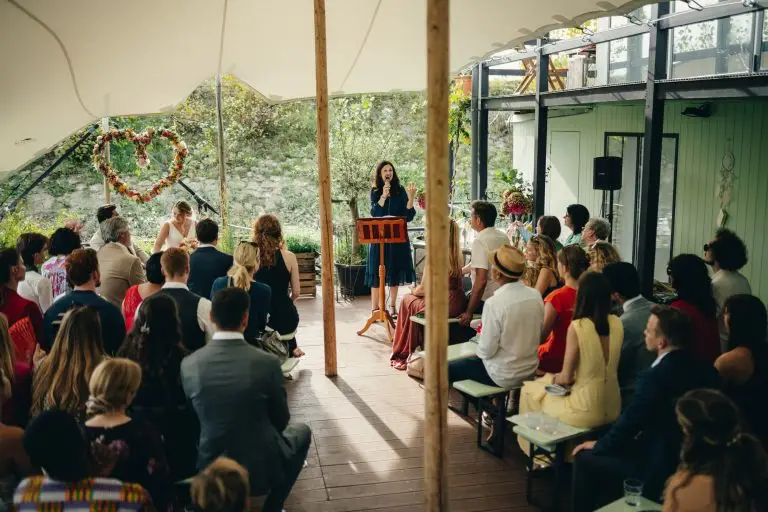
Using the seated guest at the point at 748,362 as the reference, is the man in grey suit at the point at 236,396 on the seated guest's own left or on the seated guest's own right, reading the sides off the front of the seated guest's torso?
on the seated guest's own left

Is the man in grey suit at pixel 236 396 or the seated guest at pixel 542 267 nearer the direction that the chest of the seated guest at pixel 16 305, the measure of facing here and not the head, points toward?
the seated guest

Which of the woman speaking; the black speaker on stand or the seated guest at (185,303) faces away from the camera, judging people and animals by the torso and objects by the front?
the seated guest

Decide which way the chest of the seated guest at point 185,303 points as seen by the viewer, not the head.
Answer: away from the camera

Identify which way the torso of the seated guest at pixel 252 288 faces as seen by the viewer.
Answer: away from the camera

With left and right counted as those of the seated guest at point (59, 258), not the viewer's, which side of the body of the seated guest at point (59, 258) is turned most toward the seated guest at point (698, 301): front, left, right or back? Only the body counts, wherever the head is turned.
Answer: right

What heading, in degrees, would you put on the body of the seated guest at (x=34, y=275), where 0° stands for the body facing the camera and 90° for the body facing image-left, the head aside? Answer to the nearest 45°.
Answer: approximately 225°

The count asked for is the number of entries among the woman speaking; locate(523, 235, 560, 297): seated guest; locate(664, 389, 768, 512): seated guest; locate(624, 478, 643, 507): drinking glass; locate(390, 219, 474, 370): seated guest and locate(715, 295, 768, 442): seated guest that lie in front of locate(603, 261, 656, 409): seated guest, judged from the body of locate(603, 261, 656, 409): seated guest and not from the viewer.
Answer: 3

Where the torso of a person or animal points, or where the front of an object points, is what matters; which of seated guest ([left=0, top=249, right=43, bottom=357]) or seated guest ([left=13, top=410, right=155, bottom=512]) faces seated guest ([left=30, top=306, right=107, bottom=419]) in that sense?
seated guest ([left=13, top=410, right=155, bottom=512])

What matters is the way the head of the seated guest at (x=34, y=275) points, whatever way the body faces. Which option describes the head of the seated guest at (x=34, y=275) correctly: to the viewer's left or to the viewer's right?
to the viewer's right

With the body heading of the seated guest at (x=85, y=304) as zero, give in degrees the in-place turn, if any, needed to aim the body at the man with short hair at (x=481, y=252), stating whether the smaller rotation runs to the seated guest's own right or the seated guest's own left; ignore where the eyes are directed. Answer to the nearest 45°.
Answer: approximately 90° to the seated guest's own right

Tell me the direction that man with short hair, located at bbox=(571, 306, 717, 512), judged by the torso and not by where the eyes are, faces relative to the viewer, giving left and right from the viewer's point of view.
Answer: facing away from the viewer and to the left of the viewer

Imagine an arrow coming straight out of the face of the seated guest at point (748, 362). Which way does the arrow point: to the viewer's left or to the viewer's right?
to the viewer's left

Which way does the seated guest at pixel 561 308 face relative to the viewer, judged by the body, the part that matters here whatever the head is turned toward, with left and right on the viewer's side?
facing away from the viewer and to the left of the viewer

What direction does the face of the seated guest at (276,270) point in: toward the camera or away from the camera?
away from the camera

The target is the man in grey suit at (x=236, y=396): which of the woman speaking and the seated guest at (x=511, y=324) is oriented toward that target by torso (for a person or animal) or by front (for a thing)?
the woman speaking

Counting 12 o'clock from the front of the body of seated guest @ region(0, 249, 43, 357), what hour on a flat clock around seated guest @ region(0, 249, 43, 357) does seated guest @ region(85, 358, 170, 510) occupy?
seated guest @ region(85, 358, 170, 510) is roughly at 4 o'clock from seated guest @ region(0, 249, 43, 357).

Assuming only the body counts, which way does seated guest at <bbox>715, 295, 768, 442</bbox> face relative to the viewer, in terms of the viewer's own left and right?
facing away from the viewer and to the left of the viewer

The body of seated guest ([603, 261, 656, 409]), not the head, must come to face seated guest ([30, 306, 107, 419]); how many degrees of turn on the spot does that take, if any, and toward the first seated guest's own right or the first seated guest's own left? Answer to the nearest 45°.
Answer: approximately 90° to the first seated guest's own left
